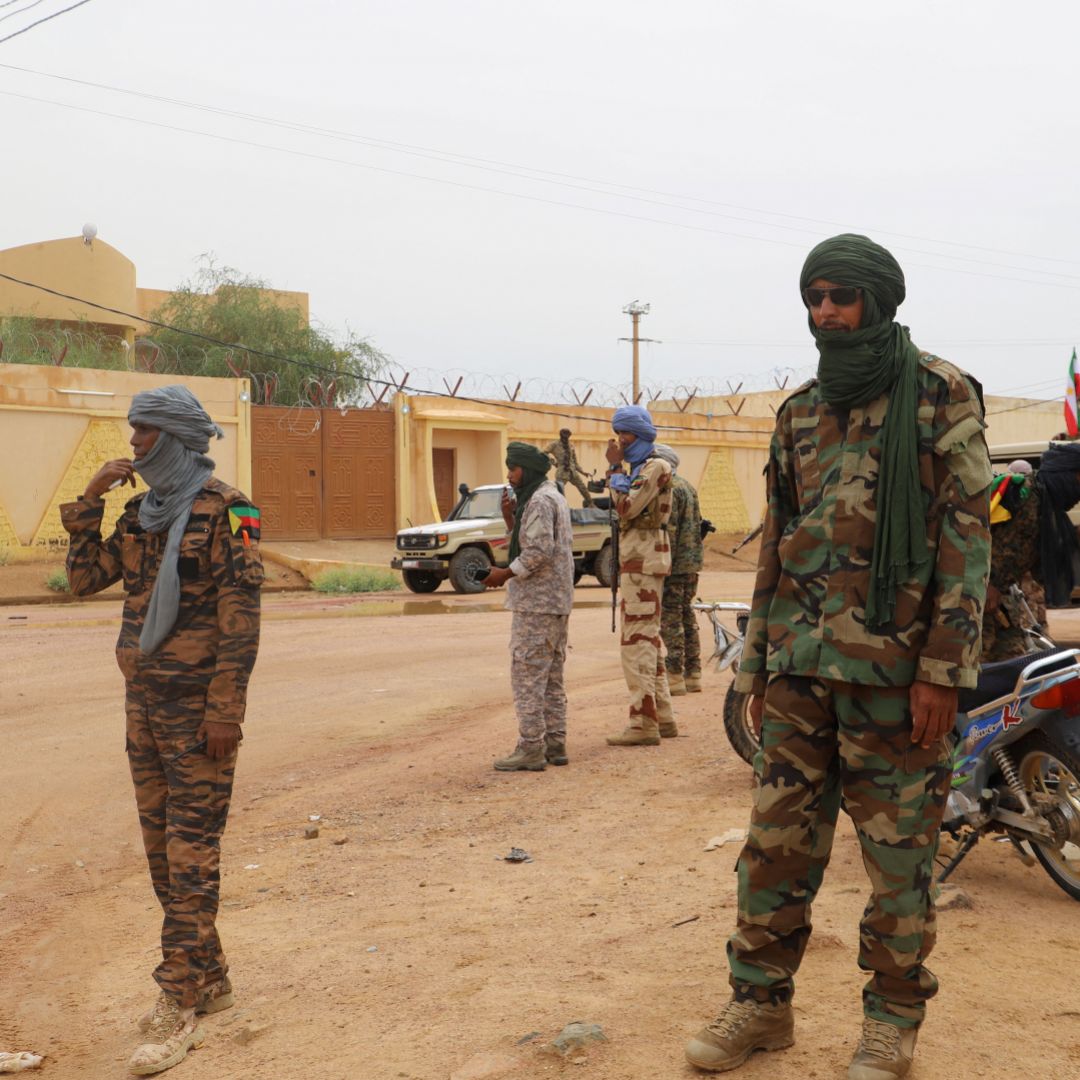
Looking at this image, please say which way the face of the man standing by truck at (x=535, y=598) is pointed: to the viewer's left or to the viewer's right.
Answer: to the viewer's left

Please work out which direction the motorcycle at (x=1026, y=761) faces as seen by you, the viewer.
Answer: facing away from the viewer and to the left of the viewer

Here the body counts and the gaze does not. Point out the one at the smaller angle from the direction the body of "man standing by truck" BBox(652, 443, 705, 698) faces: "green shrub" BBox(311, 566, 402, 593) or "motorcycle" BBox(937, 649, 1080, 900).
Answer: the green shrub

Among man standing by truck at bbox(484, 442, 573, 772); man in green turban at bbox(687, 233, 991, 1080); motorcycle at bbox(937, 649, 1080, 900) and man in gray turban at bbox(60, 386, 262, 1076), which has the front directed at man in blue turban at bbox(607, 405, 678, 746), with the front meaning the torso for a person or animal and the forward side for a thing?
the motorcycle

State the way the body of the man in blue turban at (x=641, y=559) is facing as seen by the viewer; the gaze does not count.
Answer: to the viewer's left

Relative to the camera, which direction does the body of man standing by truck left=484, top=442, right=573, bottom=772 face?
to the viewer's left

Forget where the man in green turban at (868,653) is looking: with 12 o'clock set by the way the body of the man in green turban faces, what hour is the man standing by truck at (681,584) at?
The man standing by truck is roughly at 4 o'clock from the man in green turban.

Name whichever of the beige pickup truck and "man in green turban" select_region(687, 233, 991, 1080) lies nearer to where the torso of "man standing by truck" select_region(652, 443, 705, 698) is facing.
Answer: the beige pickup truck

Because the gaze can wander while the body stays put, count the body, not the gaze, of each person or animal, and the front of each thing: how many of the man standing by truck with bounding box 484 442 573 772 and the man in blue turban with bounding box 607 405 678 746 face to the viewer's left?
2

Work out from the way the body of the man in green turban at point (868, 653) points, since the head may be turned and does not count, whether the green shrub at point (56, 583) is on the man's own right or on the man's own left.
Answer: on the man's own right

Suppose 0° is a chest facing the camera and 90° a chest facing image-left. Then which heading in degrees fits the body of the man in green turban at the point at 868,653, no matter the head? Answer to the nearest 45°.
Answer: approximately 45°
